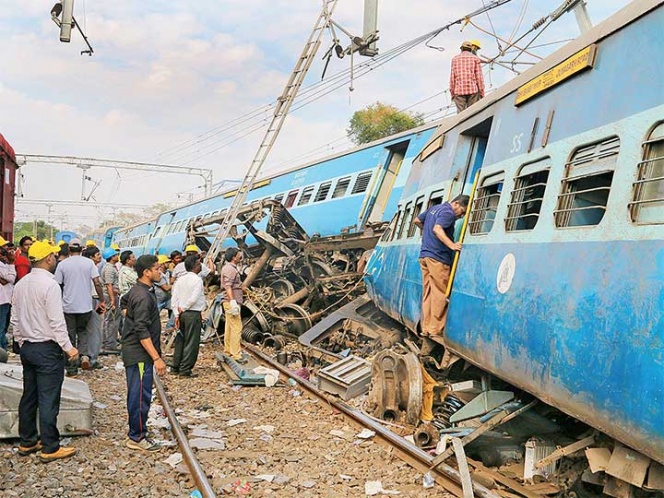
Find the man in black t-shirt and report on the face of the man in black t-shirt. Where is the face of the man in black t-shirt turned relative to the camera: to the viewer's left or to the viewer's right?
to the viewer's right

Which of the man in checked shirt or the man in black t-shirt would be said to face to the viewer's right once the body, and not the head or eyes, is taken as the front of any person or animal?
the man in black t-shirt

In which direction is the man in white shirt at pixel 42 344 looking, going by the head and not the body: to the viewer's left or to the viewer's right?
to the viewer's right

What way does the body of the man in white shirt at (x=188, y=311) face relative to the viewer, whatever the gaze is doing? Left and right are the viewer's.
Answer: facing away from the viewer and to the right of the viewer

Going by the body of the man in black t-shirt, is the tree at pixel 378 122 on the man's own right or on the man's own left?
on the man's own left

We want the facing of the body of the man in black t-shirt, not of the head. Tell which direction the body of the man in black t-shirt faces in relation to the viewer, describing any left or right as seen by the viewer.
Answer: facing to the right of the viewer

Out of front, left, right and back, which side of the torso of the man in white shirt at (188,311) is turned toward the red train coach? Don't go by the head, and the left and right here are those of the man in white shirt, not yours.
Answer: left
